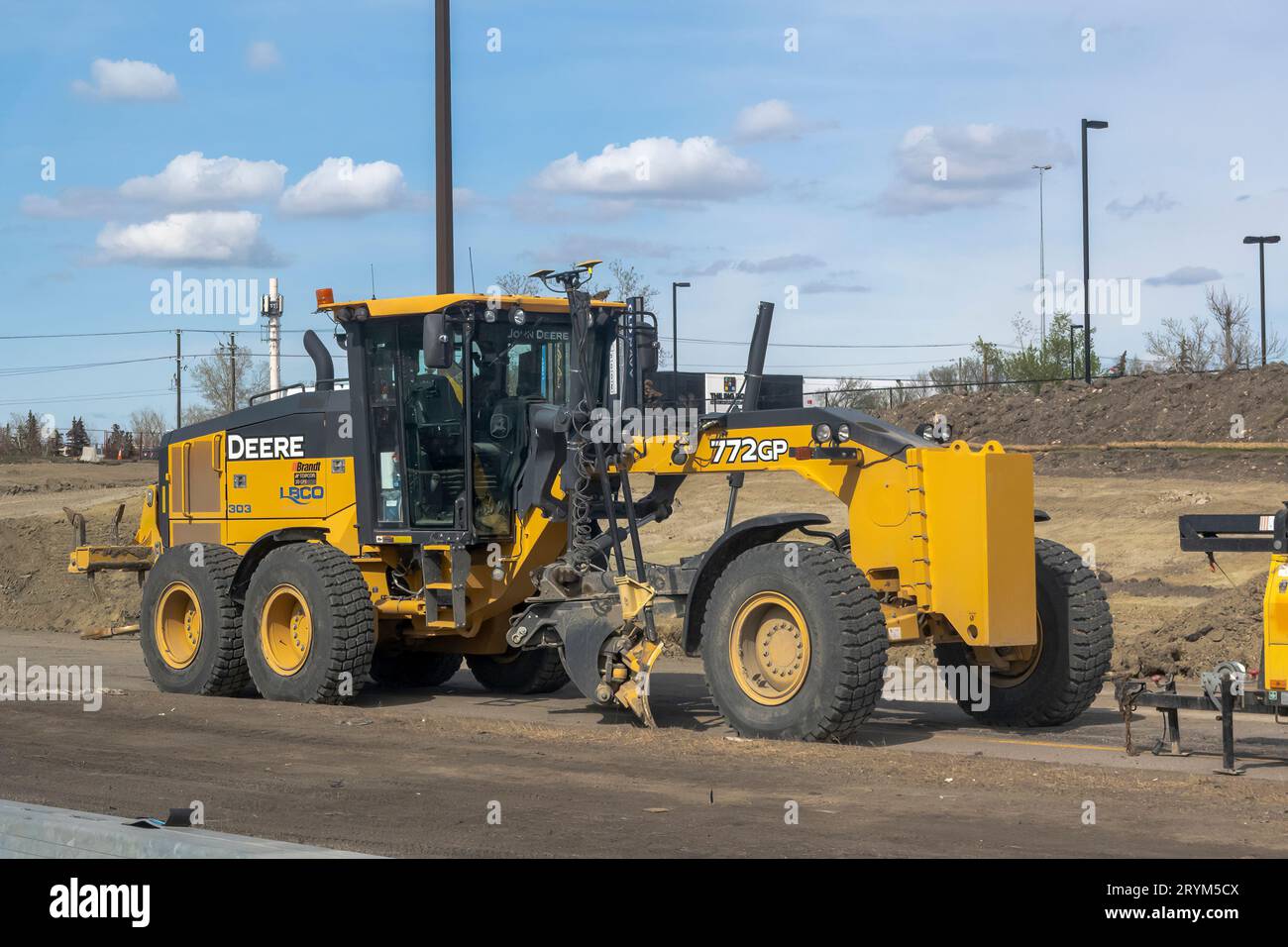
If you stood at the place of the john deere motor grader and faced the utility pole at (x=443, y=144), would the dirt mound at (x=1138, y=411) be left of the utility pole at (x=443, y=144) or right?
right

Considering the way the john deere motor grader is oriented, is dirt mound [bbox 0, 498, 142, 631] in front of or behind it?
behind

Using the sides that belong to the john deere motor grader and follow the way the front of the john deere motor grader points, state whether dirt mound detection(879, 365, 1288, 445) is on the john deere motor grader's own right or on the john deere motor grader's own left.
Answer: on the john deere motor grader's own left

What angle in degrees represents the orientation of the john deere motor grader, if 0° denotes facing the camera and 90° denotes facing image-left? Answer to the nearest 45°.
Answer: approximately 315°

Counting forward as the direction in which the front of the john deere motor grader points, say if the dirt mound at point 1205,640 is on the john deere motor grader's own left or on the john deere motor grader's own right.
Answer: on the john deere motor grader's own left

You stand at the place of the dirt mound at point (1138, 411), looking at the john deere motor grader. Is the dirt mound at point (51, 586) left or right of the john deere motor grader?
right

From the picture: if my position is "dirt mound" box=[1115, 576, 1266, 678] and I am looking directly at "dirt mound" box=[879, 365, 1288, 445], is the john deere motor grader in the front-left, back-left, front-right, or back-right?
back-left

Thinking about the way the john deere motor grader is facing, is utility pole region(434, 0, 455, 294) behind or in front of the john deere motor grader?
behind
